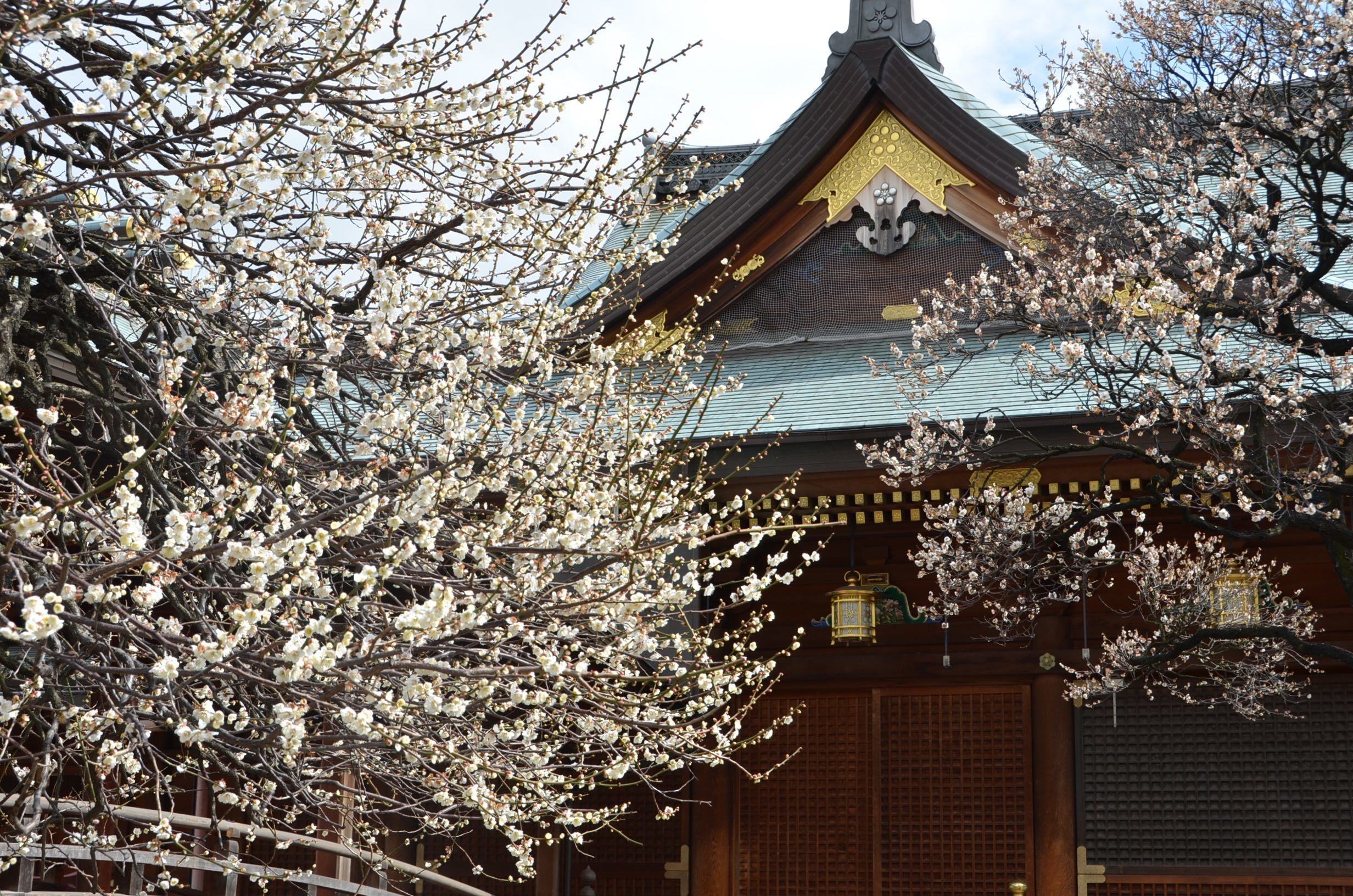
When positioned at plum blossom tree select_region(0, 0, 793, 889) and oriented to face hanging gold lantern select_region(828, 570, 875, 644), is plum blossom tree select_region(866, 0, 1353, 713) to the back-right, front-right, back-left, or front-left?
front-right

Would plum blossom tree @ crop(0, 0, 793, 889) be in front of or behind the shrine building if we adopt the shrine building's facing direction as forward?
in front

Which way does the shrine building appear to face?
toward the camera

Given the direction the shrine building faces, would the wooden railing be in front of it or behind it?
in front
